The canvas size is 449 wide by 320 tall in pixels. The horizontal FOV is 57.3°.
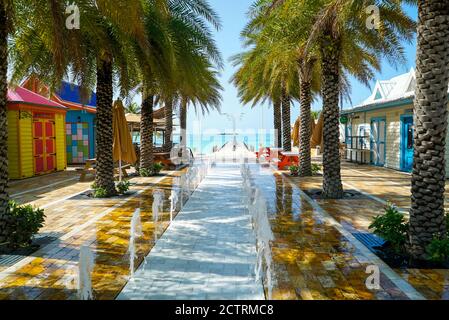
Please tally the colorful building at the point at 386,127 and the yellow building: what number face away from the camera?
0

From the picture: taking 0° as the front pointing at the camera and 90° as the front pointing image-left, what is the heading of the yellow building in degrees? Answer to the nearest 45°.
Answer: approximately 315°

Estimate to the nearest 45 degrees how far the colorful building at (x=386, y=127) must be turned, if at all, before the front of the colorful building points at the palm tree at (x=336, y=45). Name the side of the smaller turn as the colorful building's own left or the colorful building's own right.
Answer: approximately 45° to the colorful building's own left

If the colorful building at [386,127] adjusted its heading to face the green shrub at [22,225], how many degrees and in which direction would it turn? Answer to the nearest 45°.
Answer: approximately 45° to its left

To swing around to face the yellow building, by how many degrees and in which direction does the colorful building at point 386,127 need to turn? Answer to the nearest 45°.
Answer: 0° — it already faces it

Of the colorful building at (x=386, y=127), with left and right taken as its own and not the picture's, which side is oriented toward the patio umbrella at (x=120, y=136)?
front

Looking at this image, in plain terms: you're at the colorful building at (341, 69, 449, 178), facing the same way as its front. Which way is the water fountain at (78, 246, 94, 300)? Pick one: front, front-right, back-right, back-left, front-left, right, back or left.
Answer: front-left

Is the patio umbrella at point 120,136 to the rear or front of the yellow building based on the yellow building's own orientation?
to the front

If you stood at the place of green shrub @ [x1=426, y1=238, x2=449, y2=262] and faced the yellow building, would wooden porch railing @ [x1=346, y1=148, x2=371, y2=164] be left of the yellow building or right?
right

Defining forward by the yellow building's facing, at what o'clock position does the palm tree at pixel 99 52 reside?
The palm tree is roughly at 1 o'clock from the yellow building.

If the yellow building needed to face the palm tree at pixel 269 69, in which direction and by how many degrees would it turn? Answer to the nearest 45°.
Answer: approximately 45° to its left

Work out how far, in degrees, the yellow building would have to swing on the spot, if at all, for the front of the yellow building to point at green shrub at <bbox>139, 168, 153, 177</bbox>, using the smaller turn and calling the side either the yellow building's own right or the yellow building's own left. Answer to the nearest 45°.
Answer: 0° — it already faces it
